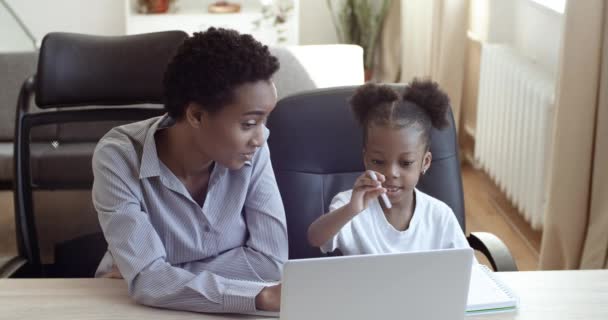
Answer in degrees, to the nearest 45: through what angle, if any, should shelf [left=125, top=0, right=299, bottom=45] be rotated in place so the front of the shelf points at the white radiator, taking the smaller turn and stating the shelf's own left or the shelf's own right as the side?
approximately 45° to the shelf's own left

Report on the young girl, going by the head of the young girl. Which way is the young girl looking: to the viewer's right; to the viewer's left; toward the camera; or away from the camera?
toward the camera

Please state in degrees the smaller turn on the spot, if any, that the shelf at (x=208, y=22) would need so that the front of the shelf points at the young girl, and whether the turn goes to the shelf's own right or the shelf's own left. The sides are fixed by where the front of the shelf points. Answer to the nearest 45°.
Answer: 0° — it already faces them

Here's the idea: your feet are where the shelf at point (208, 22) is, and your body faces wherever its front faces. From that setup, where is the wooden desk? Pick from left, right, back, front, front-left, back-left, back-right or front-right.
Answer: front

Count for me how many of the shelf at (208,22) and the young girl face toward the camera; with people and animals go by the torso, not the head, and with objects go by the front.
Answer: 2

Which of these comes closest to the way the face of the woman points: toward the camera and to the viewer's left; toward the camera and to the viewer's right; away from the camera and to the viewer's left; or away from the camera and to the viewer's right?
toward the camera and to the viewer's right

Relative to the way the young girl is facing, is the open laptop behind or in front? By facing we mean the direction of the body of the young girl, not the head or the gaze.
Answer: in front

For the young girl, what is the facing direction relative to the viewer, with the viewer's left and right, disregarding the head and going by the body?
facing the viewer

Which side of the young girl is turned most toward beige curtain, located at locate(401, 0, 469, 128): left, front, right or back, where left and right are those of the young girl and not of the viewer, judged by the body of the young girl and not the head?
back

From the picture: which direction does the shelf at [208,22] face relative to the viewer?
toward the camera

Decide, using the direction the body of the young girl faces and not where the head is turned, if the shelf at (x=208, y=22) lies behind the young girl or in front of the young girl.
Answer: behind

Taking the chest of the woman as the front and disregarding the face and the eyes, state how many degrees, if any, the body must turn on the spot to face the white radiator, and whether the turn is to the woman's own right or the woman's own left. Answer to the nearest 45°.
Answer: approximately 90° to the woman's own left

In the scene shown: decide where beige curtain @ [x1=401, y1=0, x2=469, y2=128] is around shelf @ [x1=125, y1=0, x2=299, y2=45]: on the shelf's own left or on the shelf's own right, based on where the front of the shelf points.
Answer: on the shelf's own left
